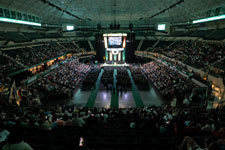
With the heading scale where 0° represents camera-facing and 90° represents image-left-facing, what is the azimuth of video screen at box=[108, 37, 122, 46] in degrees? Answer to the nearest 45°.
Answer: approximately 0°
